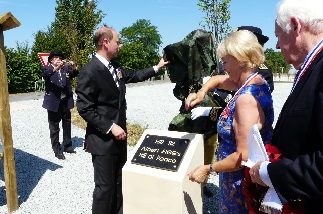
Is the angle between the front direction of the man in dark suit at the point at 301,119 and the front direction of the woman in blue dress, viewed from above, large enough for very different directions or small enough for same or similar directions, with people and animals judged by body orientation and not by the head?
same or similar directions

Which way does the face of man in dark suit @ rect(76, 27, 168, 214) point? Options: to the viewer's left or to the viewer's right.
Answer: to the viewer's right

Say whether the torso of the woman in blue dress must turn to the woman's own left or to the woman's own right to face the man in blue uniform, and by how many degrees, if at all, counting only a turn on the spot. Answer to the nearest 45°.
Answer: approximately 45° to the woman's own right

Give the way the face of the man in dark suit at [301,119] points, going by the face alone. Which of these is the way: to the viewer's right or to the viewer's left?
to the viewer's left

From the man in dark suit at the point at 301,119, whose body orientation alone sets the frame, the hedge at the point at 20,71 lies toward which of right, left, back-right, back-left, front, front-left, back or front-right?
front-right

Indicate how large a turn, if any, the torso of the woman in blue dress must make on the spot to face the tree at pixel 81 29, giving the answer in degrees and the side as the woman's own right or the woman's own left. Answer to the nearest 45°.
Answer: approximately 45° to the woman's own right

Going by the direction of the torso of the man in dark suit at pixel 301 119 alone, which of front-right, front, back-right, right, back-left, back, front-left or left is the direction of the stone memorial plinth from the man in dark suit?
front-right

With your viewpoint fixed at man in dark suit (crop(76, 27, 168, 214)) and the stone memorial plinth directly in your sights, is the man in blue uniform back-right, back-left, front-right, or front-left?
back-left

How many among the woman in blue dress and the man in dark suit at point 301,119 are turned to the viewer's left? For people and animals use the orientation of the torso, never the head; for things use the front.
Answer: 2

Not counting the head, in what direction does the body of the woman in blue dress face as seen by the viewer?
to the viewer's left

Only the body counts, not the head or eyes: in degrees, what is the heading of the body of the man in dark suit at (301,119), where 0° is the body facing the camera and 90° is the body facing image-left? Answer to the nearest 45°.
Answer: approximately 90°

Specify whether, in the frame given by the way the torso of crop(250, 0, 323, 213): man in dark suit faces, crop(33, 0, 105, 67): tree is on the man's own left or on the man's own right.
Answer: on the man's own right

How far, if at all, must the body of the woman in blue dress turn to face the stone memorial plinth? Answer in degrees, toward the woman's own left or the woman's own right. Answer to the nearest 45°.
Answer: approximately 45° to the woman's own right
